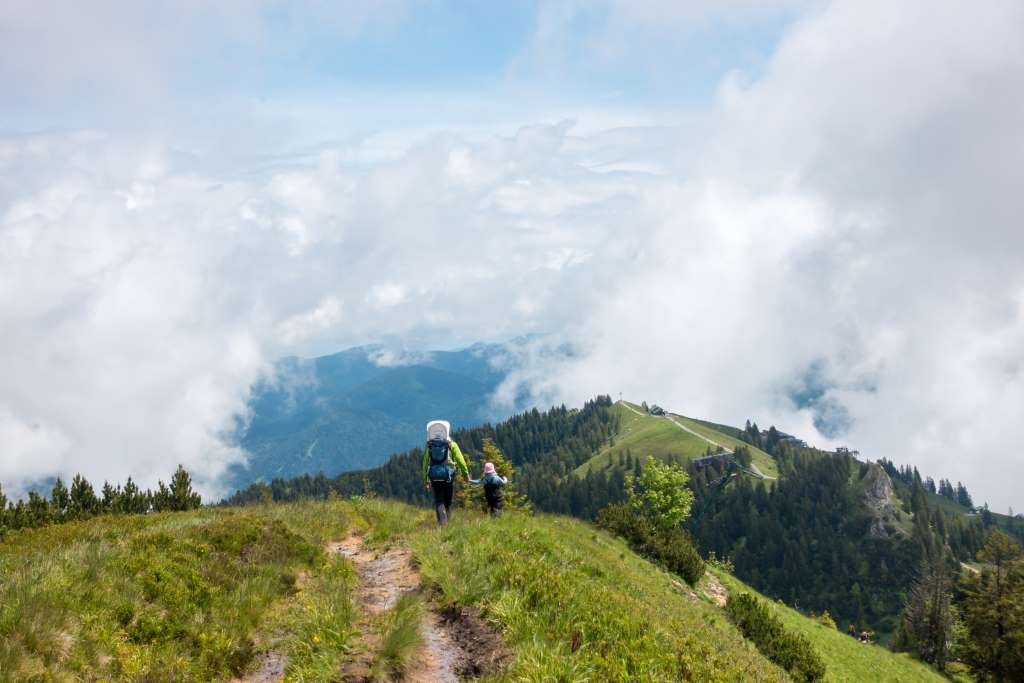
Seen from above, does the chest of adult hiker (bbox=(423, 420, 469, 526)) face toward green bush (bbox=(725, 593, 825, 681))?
no

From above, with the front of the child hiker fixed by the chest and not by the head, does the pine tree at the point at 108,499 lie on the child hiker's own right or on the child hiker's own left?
on the child hiker's own left

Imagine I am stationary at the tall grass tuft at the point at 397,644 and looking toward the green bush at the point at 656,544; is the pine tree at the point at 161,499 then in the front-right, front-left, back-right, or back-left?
front-left

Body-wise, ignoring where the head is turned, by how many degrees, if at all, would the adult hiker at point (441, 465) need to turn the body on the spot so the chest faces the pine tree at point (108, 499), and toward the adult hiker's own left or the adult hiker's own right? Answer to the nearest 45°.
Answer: approximately 45° to the adult hiker's own left

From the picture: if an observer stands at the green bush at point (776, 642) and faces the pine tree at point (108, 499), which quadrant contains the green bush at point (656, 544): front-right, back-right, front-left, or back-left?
front-right

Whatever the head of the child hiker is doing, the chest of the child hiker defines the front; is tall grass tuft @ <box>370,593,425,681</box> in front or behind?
behind

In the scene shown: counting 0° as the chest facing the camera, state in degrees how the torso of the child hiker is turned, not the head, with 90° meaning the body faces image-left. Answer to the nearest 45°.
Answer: approximately 180°

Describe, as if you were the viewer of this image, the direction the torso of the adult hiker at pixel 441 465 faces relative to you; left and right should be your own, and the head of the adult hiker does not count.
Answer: facing away from the viewer

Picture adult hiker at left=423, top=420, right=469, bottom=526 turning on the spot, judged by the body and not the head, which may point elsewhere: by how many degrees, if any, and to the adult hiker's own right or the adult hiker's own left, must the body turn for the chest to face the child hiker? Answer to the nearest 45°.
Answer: approximately 45° to the adult hiker's own right

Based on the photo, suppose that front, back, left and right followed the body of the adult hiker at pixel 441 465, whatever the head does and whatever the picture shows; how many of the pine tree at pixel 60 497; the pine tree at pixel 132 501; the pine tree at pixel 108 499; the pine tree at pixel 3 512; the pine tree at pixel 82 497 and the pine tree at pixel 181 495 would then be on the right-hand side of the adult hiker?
0

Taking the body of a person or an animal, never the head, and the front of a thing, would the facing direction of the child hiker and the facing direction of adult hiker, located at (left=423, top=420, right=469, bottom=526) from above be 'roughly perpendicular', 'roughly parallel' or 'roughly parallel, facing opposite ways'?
roughly parallel

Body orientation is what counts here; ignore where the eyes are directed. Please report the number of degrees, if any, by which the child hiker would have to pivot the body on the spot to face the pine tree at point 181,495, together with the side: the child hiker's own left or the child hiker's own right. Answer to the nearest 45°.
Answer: approximately 45° to the child hiker's own left

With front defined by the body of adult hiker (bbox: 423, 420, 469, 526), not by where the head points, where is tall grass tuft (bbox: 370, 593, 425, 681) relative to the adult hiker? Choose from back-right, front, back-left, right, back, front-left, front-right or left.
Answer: back

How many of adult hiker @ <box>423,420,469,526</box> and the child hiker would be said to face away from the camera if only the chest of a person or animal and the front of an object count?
2

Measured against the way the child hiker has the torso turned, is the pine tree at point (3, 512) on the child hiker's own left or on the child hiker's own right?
on the child hiker's own left
